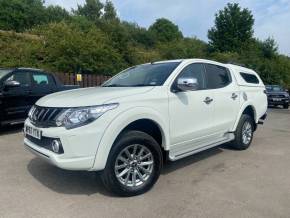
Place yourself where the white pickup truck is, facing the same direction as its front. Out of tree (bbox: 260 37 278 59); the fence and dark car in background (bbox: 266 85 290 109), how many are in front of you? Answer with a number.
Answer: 0

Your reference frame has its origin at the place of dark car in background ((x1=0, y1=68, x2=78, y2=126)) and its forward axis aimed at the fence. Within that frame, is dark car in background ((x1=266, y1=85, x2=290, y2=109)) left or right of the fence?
right

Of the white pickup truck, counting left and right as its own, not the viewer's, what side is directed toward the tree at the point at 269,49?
back

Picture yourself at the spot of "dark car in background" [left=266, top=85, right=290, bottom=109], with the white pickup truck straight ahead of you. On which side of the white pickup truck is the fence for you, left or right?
right

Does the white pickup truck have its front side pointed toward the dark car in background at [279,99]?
no

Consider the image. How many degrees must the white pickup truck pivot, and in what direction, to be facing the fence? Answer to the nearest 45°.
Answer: approximately 135° to its right

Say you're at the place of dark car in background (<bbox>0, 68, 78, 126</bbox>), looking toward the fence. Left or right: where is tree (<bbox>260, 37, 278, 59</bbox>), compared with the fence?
right

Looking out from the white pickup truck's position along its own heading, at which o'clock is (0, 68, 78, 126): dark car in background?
The dark car in background is roughly at 3 o'clock from the white pickup truck.
